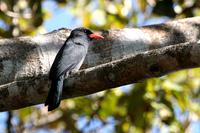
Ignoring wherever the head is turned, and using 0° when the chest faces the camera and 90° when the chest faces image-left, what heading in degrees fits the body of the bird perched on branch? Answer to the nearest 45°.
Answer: approximately 270°
